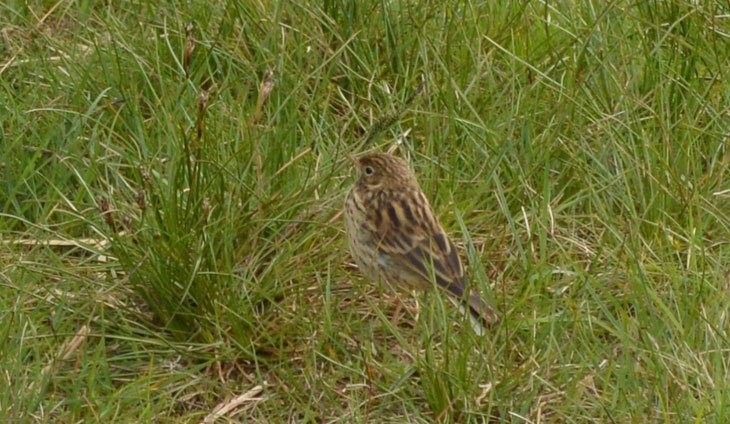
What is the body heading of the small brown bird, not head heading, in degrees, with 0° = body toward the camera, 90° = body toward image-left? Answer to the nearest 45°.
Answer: approximately 90°
